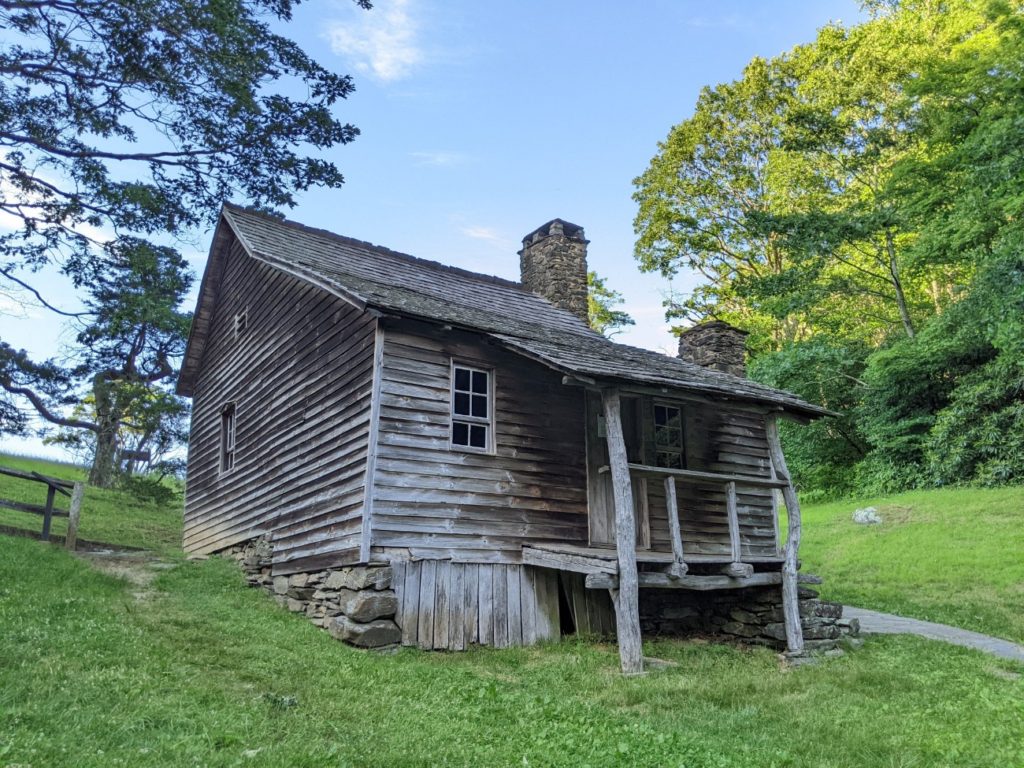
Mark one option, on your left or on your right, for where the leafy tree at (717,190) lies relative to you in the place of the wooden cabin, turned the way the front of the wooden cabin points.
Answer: on your left

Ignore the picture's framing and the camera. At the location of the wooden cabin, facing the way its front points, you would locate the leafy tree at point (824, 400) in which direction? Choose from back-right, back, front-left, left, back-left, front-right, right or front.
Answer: left

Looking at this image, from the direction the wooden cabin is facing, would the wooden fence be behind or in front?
behind

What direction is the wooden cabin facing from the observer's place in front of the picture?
facing the viewer and to the right of the viewer
